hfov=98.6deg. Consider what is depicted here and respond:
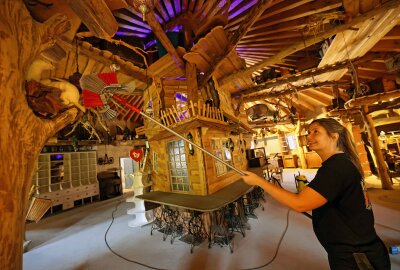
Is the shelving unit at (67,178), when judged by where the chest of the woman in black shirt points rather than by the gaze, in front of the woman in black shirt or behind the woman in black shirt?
in front

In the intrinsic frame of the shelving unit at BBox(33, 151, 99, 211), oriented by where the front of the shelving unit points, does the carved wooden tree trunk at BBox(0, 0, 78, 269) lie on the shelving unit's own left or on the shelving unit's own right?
on the shelving unit's own right

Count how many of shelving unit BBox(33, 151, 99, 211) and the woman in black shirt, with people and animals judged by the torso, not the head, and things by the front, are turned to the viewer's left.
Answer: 1

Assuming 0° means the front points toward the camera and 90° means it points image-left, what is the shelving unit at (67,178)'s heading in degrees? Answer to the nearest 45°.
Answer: approximately 315°

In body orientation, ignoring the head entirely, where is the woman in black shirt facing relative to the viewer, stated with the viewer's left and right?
facing to the left of the viewer

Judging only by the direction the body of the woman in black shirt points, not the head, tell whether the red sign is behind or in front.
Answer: in front

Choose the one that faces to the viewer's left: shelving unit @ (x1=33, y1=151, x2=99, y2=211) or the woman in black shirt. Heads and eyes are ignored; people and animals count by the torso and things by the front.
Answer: the woman in black shirt

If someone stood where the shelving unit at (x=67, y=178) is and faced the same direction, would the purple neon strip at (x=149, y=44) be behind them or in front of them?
in front

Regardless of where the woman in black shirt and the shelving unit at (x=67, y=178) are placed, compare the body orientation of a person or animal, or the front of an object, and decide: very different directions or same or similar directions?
very different directions
